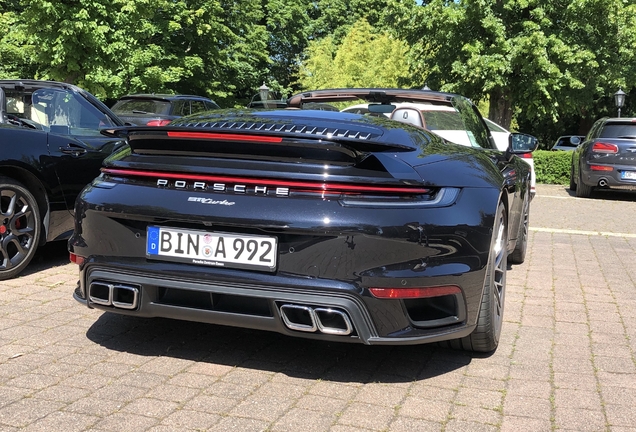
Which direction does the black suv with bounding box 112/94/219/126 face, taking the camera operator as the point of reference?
facing away from the viewer and to the right of the viewer

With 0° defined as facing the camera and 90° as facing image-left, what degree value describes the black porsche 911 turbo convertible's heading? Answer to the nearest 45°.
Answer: approximately 225°

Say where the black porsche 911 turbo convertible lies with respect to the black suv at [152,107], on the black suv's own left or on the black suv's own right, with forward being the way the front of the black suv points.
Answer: on the black suv's own right

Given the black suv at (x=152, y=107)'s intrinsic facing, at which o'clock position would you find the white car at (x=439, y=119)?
The white car is roughly at 4 o'clock from the black suv.

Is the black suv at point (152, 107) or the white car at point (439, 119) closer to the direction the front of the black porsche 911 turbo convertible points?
the white car

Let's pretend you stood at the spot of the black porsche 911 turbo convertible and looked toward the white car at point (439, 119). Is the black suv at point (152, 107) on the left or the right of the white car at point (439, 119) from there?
left

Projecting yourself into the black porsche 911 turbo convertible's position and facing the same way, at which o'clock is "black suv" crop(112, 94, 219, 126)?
The black suv is roughly at 10 o'clock from the black porsche 911 turbo convertible.
